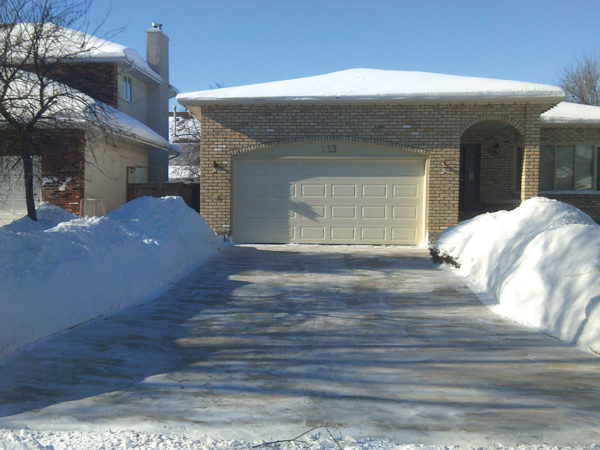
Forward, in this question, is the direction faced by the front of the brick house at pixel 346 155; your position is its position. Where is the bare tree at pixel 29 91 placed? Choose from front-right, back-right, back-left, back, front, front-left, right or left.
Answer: front-right

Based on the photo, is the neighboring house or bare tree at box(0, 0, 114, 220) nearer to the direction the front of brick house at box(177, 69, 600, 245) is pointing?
the bare tree

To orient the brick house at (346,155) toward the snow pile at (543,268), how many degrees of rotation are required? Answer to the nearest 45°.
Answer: approximately 45° to its left

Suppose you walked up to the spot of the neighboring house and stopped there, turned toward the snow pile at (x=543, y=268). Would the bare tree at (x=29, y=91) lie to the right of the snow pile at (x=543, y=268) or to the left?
right

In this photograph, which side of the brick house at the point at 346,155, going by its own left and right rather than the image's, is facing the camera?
front

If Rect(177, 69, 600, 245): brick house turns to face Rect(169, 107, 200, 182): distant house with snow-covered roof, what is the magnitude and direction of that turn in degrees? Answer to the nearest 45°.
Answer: approximately 135° to its right

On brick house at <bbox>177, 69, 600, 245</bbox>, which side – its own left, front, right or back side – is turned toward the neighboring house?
right
